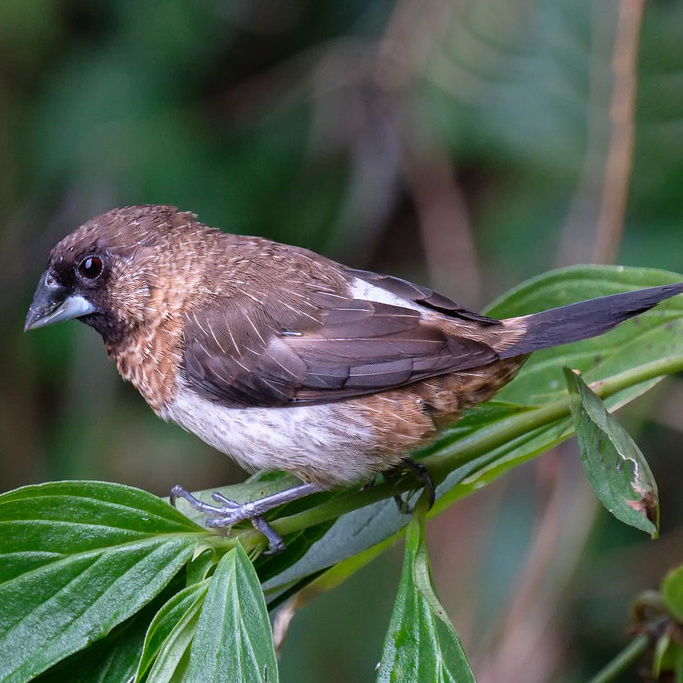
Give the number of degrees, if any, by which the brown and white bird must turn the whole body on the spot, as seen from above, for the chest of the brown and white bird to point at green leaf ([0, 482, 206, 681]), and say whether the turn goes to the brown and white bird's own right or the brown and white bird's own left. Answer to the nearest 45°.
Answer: approximately 45° to the brown and white bird's own left

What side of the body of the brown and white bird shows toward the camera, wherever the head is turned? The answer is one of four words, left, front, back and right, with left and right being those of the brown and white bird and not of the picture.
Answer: left

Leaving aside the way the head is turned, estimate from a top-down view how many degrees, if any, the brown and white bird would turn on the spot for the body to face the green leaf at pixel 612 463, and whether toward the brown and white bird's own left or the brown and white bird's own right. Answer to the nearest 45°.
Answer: approximately 135° to the brown and white bird's own left
